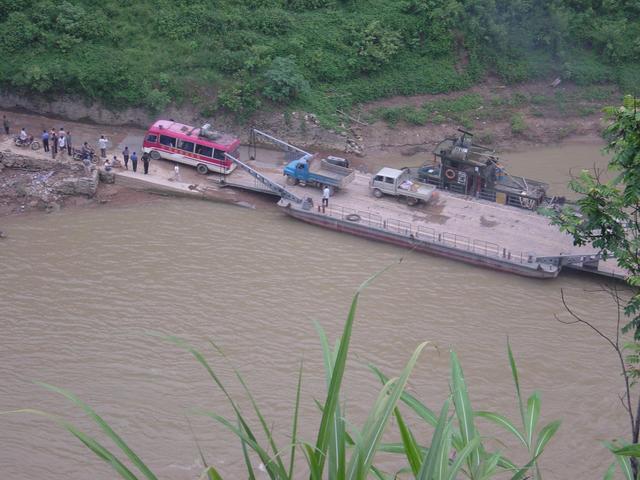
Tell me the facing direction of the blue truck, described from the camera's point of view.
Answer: facing away from the viewer and to the left of the viewer

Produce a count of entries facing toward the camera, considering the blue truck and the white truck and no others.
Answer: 0

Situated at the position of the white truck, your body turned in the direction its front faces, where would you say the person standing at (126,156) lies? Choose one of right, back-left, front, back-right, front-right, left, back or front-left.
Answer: front-left

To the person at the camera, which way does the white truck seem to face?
facing away from the viewer and to the left of the viewer

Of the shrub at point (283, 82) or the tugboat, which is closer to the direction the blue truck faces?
the shrub

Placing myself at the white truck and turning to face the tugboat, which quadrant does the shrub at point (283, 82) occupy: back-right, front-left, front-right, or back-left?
back-left

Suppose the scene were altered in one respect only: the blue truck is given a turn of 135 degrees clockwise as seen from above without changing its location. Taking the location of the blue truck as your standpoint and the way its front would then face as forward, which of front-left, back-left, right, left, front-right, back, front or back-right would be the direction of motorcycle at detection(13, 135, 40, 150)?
back

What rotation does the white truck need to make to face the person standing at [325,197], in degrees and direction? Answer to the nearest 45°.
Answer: approximately 45° to its left

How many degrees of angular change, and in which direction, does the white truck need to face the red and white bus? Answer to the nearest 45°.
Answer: approximately 45° to its left

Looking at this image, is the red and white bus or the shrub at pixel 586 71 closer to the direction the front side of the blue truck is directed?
the red and white bus

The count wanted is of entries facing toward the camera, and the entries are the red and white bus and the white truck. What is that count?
0
